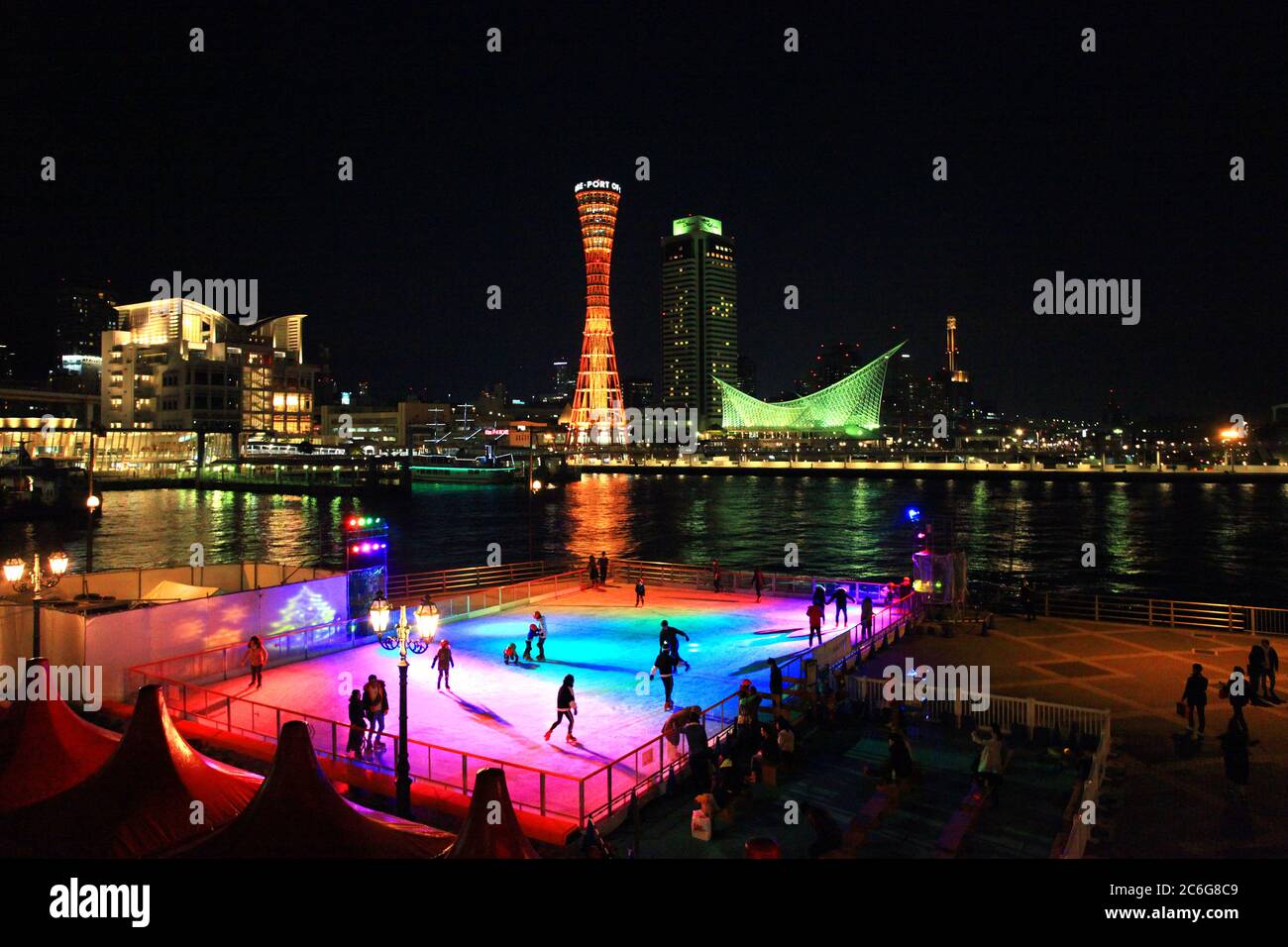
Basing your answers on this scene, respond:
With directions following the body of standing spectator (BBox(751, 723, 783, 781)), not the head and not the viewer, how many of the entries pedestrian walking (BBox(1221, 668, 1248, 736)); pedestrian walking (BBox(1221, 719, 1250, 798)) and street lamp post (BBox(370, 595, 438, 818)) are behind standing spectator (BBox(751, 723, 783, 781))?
2

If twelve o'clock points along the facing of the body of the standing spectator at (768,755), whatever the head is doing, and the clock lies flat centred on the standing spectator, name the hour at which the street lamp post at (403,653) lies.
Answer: The street lamp post is roughly at 11 o'clock from the standing spectator.

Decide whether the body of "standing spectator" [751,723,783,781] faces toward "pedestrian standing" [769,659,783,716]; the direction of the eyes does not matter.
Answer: no

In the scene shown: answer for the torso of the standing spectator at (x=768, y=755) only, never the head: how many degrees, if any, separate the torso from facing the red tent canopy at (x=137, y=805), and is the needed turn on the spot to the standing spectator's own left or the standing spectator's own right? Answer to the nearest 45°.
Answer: approximately 45° to the standing spectator's own left

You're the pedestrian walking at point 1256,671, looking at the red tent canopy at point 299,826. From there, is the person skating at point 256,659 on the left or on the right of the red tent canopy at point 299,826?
right

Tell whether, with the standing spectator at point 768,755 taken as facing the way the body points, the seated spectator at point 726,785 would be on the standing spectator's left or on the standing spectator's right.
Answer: on the standing spectator's left

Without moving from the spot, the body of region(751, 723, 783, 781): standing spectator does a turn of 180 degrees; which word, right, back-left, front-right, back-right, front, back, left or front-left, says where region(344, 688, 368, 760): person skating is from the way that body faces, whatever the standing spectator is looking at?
back

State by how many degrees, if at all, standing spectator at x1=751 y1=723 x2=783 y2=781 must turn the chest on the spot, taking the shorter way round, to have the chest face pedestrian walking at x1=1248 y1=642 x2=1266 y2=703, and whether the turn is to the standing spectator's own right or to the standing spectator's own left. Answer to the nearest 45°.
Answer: approximately 135° to the standing spectator's own right

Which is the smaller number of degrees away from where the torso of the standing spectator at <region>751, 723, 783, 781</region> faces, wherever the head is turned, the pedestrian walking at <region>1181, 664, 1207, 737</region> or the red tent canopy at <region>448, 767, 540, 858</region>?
the red tent canopy

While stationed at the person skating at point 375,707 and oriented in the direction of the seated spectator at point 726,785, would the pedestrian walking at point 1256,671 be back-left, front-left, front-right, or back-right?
front-left

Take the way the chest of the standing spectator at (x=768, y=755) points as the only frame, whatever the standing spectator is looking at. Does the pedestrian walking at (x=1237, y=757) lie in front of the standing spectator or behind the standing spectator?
behind

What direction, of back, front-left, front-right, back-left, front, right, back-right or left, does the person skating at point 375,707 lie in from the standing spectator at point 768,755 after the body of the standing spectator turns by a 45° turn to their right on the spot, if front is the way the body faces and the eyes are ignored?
front-left

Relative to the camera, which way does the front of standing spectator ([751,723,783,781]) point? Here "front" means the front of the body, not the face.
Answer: to the viewer's left

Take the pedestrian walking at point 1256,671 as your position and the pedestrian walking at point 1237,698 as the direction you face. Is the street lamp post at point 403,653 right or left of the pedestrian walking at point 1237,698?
right
